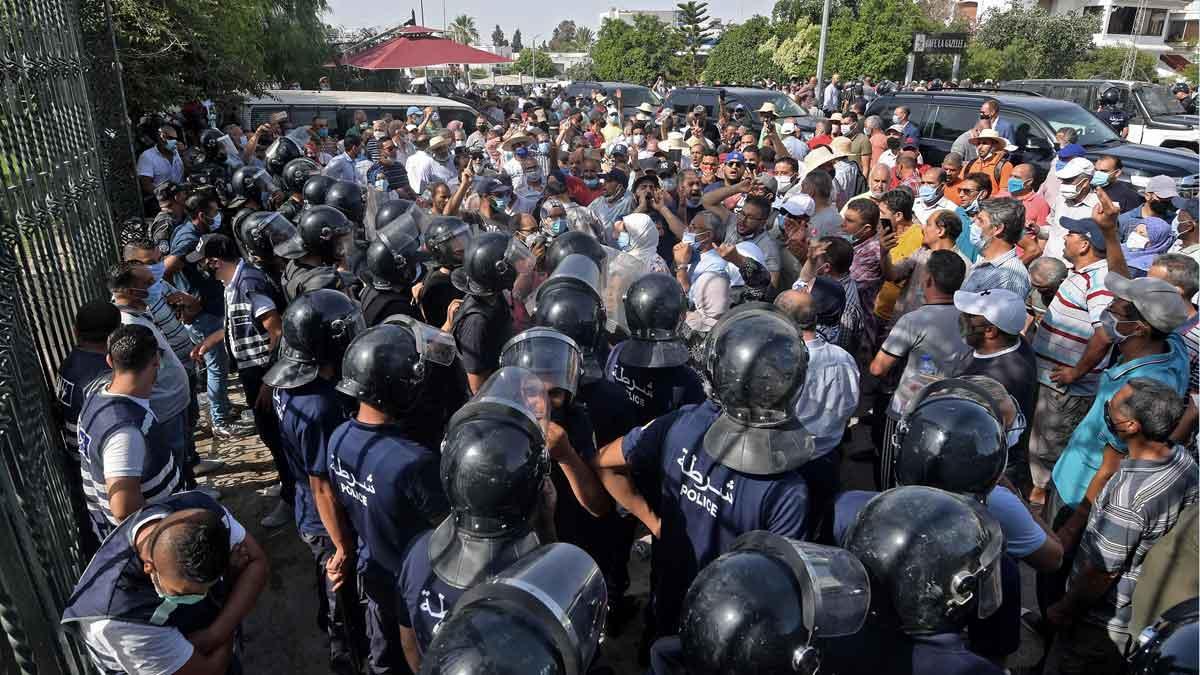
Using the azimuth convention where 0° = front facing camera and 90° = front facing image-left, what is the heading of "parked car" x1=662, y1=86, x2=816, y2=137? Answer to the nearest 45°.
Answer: approximately 270°

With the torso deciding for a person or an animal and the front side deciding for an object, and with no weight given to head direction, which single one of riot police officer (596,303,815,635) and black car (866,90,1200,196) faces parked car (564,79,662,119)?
the riot police officer

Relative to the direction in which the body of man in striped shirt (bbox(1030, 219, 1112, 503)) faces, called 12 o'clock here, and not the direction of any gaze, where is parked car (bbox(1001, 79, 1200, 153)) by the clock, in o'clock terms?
The parked car is roughly at 3 o'clock from the man in striped shirt.

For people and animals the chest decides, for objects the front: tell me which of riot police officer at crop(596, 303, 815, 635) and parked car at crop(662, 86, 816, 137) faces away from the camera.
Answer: the riot police officer

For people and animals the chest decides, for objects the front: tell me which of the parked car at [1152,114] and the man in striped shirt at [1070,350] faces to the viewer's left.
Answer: the man in striped shirt

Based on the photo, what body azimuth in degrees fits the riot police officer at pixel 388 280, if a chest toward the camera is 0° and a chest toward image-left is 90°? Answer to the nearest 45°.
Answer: approximately 225°

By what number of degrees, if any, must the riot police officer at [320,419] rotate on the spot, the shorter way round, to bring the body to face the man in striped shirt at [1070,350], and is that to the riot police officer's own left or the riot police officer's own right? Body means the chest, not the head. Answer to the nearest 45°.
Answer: approximately 45° to the riot police officer's own right

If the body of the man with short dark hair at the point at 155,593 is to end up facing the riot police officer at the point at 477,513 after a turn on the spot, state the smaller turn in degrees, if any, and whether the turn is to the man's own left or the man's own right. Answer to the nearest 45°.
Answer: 0° — they already face them
